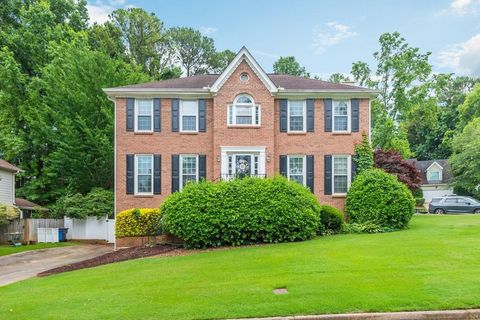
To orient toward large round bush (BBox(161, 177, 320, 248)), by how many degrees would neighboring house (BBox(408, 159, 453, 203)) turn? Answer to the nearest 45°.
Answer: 0° — it already faces it

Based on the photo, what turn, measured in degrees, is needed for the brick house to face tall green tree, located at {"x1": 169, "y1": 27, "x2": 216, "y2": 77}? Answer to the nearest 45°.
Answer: approximately 180°

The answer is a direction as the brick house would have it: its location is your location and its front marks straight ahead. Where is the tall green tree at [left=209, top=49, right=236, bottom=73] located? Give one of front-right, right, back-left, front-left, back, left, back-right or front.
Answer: back

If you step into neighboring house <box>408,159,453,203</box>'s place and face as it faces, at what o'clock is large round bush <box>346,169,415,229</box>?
The large round bush is roughly at 12 o'clock from the neighboring house.

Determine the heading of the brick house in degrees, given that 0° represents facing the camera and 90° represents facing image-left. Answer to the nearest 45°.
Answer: approximately 0°

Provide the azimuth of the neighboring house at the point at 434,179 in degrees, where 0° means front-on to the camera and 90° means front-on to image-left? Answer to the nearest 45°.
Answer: approximately 0°

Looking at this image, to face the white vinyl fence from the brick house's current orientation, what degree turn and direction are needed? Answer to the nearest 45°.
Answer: approximately 135° to its right

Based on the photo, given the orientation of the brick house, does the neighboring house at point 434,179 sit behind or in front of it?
behind
